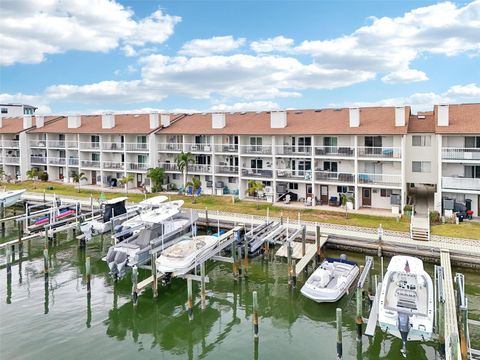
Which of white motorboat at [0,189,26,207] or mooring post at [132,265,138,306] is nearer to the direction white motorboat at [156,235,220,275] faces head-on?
the white motorboat

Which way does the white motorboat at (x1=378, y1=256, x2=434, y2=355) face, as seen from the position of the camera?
facing away from the viewer

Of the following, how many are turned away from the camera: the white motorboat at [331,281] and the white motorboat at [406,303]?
1

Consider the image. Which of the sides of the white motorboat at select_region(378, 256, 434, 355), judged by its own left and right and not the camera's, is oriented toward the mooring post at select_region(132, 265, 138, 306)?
left

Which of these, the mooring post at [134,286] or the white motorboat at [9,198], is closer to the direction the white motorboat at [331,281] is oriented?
the mooring post

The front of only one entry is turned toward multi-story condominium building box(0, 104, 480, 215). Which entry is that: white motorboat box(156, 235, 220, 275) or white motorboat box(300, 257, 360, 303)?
white motorboat box(156, 235, 220, 275)

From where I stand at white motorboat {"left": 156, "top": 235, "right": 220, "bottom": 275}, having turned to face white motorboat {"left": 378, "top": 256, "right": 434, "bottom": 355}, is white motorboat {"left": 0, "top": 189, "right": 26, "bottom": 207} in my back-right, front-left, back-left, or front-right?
back-left

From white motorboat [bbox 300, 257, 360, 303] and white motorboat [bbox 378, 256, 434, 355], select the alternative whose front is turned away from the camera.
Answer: white motorboat [bbox 378, 256, 434, 355]

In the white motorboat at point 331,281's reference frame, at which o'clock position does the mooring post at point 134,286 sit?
The mooring post is roughly at 1 o'clock from the white motorboat.

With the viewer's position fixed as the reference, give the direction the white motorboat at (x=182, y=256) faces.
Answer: facing away from the viewer and to the right of the viewer

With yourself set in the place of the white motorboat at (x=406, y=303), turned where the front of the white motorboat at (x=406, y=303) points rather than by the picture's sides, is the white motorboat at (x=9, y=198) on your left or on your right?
on your left
